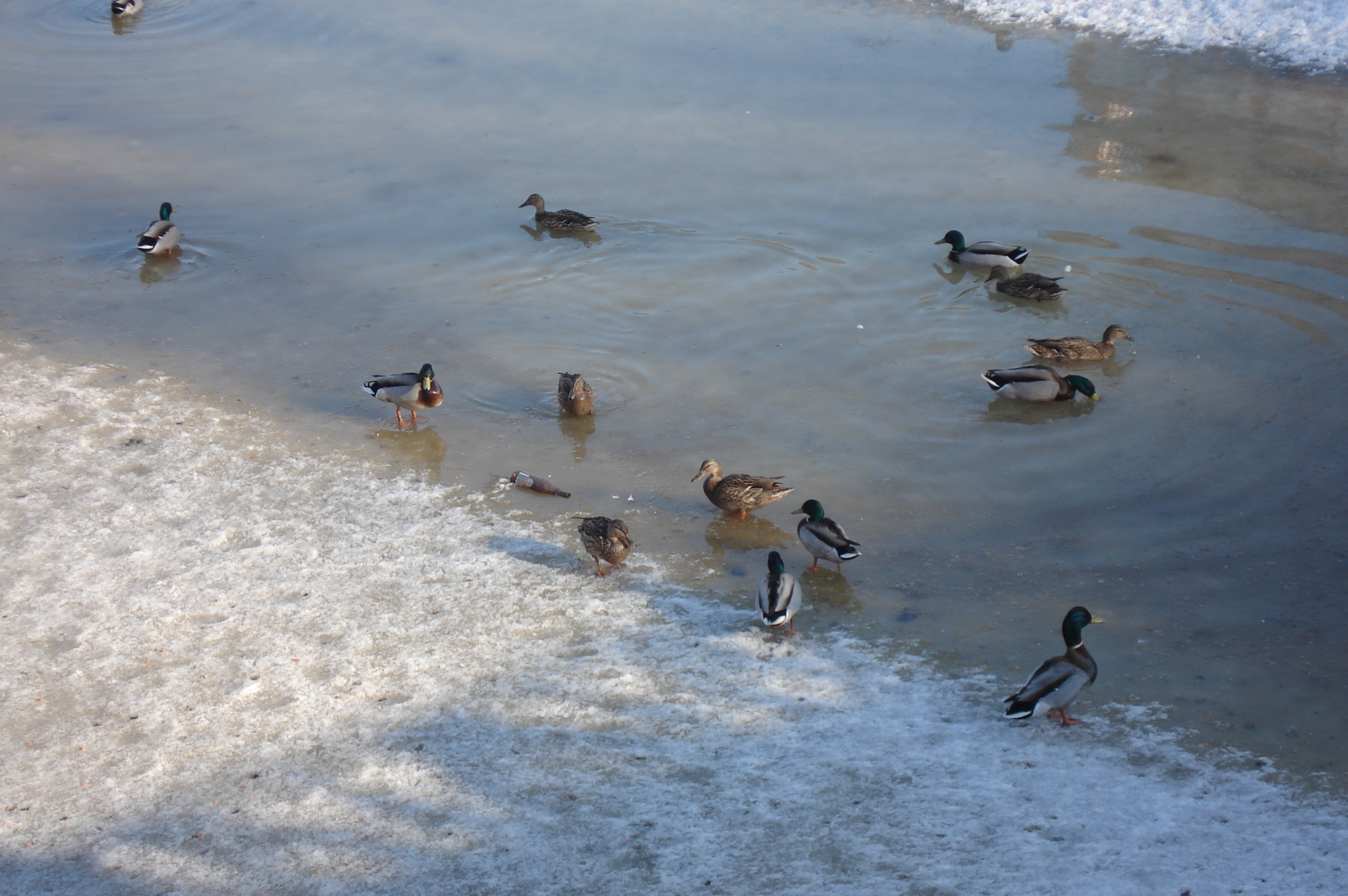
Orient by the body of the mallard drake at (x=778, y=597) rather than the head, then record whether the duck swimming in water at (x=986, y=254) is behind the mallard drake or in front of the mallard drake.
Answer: in front

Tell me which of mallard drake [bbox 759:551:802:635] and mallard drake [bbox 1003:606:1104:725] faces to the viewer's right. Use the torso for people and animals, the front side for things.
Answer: mallard drake [bbox 1003:606:1104:725]

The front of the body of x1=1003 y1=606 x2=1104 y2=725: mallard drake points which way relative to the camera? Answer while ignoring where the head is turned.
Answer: to the viewer's right

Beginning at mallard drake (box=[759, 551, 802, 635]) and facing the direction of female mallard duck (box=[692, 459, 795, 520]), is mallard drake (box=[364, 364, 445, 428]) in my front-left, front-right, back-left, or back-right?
front-left

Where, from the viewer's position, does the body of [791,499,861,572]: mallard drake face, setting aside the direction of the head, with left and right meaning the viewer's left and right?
facing to the left of the viewer

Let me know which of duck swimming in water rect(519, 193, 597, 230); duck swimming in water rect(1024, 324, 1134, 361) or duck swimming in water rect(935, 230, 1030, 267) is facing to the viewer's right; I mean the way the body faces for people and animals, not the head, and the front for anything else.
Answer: duck swimming in water rect(1024, 324, 1134, 361)

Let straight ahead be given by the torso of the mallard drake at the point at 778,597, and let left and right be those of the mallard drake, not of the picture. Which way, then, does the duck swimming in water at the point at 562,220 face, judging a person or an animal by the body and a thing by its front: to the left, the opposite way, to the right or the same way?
to the left

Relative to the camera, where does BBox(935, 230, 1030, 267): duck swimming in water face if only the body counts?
to the viewer's left

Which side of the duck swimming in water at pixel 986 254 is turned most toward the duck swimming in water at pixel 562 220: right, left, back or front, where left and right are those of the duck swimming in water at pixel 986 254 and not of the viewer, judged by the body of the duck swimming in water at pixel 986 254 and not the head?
front

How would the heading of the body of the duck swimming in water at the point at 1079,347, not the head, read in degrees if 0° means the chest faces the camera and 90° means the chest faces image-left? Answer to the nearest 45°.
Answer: approximately 270°

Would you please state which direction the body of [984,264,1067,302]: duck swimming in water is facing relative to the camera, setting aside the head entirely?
to the viewer's left

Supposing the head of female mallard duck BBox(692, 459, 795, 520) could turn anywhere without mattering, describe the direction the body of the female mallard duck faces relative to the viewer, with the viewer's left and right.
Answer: facing to the left of the viewer

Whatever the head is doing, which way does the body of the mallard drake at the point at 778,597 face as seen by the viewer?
away from the camera

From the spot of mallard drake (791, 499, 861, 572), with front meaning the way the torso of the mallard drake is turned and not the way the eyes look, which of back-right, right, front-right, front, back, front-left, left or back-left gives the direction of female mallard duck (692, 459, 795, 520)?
front-right

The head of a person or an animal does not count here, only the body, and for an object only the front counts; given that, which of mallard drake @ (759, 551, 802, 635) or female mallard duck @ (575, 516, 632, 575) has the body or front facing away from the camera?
the mallard drake

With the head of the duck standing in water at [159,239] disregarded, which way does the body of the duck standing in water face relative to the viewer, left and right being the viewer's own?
facing away from the viewer and to the right of the viewer
